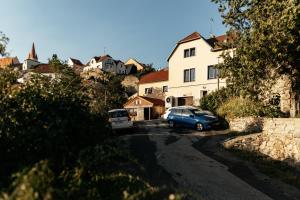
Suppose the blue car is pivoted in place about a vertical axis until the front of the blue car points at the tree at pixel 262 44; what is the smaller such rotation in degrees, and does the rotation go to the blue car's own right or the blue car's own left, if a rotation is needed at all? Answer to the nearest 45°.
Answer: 0° — it already faces it

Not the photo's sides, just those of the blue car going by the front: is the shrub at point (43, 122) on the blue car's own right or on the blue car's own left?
on the blue car's own right

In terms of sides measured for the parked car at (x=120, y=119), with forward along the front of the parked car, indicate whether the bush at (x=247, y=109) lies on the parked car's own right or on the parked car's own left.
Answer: on the parked car's own right

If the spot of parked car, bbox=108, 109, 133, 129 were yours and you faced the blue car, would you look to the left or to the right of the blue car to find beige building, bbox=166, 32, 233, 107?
left

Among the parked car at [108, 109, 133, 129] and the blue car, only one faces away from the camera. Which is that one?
the parked car

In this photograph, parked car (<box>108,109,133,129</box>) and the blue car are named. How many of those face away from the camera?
1

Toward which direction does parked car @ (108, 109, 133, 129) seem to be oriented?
away from the camera

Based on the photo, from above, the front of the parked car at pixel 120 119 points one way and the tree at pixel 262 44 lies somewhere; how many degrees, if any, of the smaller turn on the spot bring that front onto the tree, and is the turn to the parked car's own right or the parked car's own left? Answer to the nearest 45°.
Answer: approximately 135° to the parked car's own right
